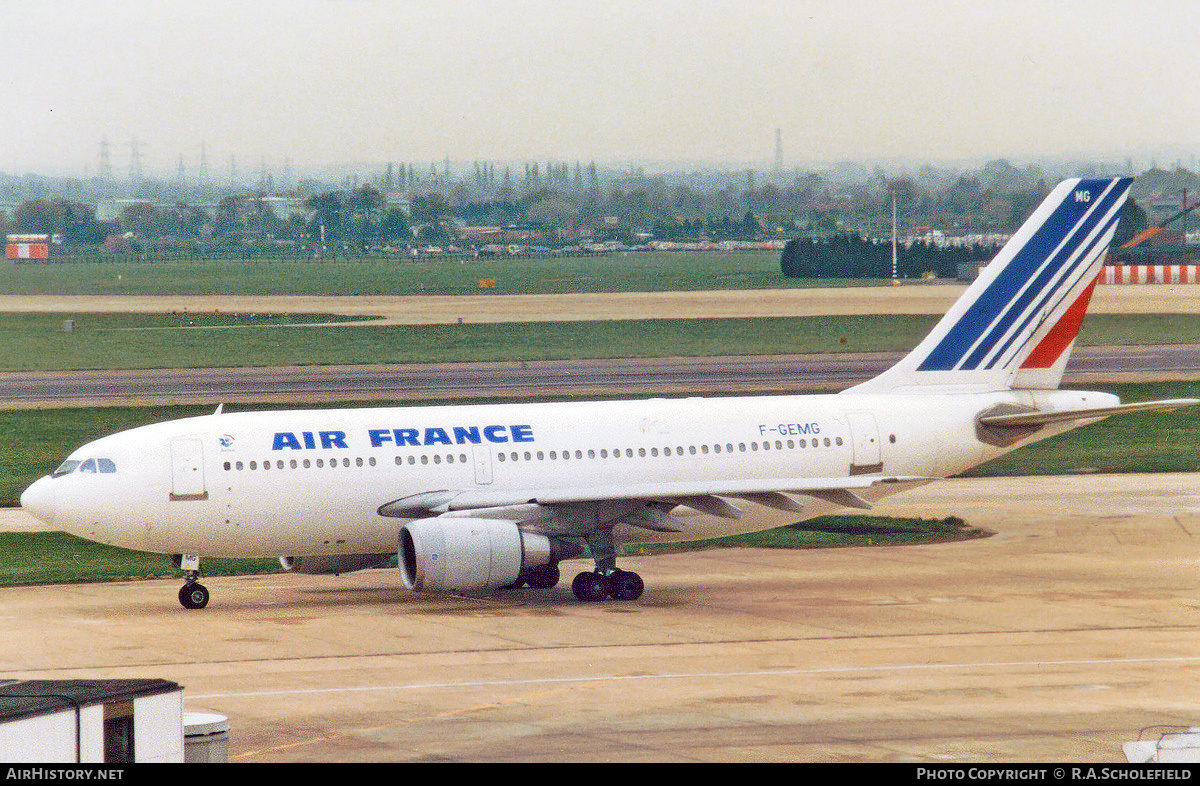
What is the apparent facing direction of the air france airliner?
to the viewer's left
